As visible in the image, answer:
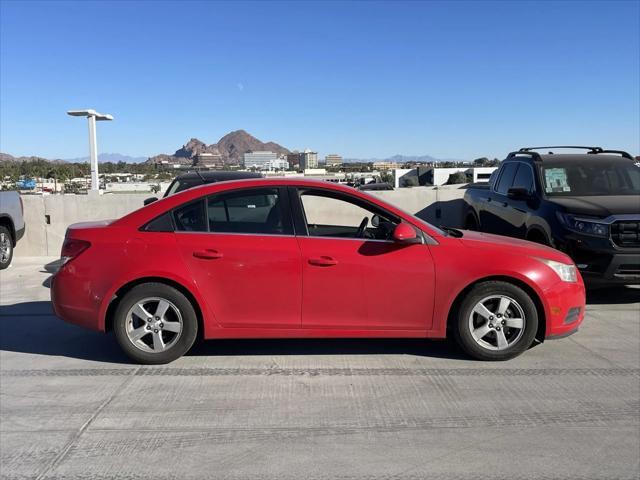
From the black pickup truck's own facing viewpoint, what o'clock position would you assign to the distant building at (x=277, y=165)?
The distant building is roughly at 6 o'clock from the black pickup truck.

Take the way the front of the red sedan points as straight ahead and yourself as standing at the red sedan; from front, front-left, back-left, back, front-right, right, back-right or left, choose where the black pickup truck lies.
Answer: front-left

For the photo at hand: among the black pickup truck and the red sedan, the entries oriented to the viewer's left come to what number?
0

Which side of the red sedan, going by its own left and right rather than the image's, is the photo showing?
right

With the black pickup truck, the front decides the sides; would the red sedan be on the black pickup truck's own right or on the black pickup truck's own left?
on the black pickup truck's own right

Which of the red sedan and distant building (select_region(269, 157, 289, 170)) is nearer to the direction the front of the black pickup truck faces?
the red sedan

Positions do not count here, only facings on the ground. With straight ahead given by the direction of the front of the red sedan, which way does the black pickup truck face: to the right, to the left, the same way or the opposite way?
to the right

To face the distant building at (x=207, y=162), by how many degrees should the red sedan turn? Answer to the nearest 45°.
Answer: approximately 90° to its left

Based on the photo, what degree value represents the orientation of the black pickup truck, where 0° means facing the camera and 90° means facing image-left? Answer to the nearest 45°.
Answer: approximately 315°

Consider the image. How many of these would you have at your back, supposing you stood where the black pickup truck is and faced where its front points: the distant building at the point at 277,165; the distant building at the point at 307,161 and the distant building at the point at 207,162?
3

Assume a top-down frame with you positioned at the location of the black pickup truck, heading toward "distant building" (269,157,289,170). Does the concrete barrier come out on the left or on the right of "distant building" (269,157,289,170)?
left

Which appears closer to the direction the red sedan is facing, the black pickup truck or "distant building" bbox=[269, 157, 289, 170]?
the black pickup truck

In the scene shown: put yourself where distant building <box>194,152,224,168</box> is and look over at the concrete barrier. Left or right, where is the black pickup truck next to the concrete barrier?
left

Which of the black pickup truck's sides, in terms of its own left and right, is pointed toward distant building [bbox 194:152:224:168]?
back
